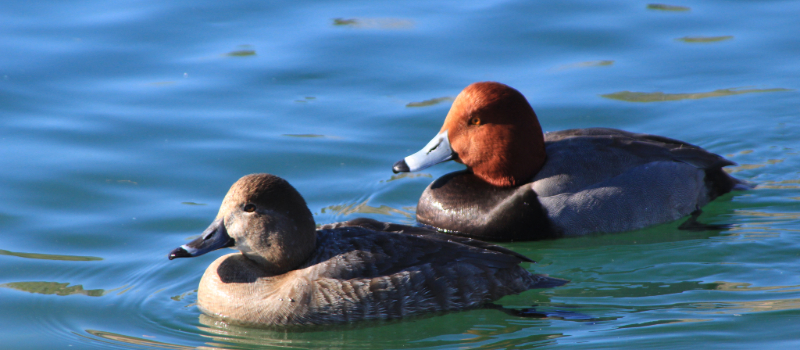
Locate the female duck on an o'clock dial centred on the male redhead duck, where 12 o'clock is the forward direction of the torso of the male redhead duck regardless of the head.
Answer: The female duck is roughly at 10 o'clock from the male redhead duck.

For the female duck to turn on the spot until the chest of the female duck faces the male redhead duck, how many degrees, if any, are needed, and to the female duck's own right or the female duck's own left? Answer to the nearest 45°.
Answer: approximately 135° to the female duck's own right

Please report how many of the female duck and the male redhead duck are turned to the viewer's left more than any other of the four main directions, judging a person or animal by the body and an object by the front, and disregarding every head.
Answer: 2

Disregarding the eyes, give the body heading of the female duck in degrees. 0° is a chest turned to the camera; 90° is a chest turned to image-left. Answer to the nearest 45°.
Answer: approximately 90°

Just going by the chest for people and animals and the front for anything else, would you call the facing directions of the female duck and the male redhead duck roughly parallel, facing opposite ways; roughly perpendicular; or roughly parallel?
roughly parallel

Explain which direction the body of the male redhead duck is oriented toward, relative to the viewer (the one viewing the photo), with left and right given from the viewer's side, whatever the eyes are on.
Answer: facing to the left of the viewer
